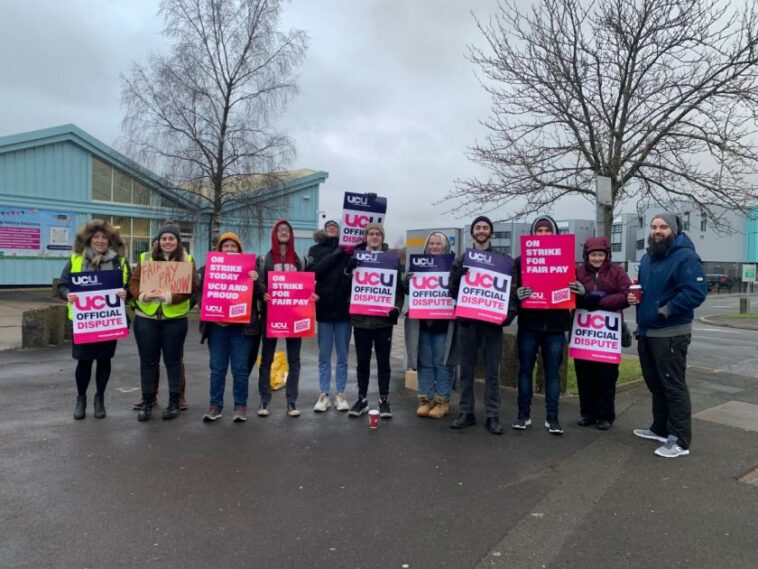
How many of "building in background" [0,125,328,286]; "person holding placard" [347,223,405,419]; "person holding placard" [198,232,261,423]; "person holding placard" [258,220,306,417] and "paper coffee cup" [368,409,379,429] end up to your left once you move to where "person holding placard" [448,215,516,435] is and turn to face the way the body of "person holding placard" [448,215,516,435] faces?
0

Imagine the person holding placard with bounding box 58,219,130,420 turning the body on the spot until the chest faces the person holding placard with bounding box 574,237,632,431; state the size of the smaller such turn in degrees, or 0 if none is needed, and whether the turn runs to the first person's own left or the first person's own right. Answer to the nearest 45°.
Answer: approximately 45° to the first person's own left

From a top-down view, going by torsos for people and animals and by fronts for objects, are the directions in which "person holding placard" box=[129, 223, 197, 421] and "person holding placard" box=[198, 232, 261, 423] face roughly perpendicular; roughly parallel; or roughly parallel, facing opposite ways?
roughly parallel

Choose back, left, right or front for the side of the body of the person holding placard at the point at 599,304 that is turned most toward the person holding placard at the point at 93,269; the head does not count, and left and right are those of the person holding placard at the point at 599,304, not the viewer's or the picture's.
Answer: right

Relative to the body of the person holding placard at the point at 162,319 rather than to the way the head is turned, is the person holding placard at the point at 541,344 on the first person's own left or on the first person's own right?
on the first person's own left

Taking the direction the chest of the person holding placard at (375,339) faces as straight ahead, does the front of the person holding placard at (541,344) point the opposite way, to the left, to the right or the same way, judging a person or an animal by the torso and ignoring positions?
the same way

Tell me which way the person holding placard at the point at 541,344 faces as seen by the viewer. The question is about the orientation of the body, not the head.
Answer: toward the camera

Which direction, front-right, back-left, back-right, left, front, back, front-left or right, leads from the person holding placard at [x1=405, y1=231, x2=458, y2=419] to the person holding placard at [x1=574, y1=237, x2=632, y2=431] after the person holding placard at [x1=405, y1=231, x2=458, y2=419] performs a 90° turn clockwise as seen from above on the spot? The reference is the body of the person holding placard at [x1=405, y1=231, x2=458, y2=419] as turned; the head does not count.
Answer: back

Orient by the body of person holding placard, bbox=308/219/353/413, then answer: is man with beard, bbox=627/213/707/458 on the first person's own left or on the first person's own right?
on the first person's own left

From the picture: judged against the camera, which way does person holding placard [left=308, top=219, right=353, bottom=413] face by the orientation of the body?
toward the camera

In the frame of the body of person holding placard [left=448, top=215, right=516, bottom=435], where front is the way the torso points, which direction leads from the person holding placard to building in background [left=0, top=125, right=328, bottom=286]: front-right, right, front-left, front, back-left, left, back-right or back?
back-right

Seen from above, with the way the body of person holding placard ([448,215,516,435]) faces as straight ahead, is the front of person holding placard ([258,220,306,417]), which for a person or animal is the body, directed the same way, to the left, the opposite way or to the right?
the same way

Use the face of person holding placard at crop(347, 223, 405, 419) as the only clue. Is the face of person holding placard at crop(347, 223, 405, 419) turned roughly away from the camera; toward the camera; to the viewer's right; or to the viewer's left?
toward the camera

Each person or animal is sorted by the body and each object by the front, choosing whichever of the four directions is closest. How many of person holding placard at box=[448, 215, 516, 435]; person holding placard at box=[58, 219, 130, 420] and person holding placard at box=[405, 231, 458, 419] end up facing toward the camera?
3

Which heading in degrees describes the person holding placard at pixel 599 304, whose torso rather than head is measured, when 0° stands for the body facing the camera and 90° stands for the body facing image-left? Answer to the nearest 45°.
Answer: approximately 0°

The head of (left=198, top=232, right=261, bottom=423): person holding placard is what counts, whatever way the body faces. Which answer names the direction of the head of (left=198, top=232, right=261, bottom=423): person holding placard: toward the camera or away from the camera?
toward the camera

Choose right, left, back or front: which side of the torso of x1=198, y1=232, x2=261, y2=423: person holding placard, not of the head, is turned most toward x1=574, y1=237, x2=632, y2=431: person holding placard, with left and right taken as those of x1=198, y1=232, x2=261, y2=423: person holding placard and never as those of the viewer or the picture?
left

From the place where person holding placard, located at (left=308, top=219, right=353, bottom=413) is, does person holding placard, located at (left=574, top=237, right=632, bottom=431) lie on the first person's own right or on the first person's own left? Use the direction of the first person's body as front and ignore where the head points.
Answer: on the first person's own left

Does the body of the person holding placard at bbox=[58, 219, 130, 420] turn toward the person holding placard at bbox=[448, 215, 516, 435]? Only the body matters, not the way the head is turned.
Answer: no

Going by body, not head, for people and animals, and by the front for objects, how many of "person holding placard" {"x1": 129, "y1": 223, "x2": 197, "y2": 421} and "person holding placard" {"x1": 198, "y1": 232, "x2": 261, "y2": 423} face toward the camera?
2

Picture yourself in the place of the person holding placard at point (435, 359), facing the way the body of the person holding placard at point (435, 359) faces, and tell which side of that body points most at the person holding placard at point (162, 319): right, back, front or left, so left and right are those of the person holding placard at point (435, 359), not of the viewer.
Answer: right

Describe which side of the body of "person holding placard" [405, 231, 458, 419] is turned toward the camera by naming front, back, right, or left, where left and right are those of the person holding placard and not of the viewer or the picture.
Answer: front

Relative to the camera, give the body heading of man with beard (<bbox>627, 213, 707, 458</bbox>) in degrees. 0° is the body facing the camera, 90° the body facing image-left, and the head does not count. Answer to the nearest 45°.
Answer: approximately 45°

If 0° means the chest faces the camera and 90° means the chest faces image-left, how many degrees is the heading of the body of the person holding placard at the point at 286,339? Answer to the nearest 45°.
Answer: approximately 0°
